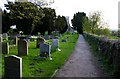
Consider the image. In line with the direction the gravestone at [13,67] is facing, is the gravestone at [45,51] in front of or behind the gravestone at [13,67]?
behind

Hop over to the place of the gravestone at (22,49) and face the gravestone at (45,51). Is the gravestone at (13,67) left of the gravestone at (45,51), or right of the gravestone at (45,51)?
right

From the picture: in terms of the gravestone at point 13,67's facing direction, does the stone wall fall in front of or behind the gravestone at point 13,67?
behind

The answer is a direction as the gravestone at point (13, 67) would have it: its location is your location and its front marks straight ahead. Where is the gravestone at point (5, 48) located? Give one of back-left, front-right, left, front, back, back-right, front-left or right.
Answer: back-right

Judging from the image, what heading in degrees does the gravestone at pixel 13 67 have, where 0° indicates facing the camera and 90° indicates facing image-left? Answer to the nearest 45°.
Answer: approximately 45°

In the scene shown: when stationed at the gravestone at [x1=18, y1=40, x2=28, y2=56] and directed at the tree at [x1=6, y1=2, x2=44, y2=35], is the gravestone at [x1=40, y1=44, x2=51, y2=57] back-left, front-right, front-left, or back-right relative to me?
back-right

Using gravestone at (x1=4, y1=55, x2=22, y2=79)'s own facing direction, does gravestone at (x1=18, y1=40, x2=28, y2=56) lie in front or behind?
behind

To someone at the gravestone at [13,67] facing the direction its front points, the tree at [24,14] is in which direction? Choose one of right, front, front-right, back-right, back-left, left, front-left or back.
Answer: back-right
